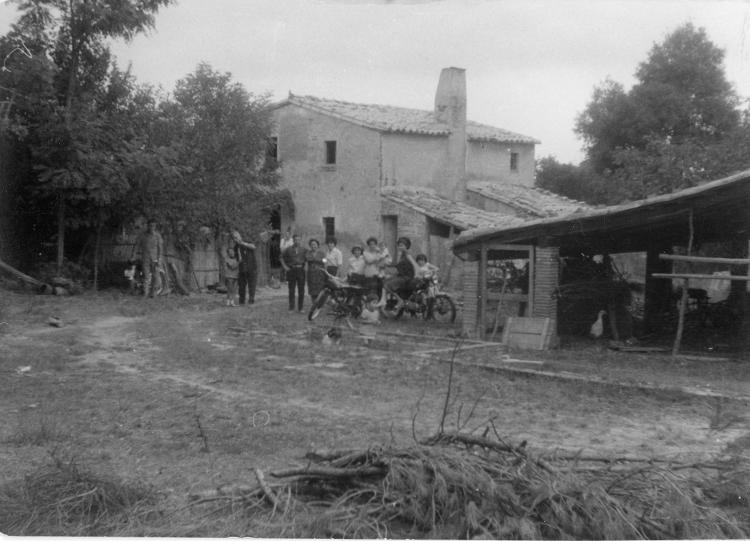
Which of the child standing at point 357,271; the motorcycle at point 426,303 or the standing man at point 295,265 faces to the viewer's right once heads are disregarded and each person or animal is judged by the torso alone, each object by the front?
the motorcycle

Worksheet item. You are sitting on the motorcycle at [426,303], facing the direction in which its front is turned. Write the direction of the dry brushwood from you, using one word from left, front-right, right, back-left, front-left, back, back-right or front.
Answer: right

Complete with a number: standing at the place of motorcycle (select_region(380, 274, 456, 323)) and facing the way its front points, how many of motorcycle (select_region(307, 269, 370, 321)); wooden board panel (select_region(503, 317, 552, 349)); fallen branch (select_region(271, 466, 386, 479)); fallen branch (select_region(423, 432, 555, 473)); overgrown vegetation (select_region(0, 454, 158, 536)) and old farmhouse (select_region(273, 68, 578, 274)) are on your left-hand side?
1

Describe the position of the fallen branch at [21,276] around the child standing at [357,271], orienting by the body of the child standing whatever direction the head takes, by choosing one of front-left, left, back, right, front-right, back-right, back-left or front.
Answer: right

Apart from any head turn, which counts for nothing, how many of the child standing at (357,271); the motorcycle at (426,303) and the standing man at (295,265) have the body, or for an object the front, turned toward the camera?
2

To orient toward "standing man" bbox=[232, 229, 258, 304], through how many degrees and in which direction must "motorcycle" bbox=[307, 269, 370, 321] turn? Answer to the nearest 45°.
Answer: approximately 45° to its right

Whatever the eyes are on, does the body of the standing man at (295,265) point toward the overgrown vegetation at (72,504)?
yes

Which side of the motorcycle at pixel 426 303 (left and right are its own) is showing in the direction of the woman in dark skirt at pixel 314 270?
back

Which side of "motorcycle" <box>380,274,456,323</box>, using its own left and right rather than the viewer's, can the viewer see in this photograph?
right

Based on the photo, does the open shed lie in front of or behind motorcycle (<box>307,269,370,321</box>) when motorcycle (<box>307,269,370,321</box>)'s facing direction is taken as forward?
behind

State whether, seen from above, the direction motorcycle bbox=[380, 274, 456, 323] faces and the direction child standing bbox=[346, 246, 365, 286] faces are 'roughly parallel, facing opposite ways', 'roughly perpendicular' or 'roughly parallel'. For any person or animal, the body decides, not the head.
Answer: roughly perpendicular

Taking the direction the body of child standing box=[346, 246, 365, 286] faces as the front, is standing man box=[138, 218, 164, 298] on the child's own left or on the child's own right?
on the child's own right

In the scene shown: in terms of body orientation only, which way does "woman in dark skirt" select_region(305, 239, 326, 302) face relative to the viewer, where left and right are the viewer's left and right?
facing the viewer

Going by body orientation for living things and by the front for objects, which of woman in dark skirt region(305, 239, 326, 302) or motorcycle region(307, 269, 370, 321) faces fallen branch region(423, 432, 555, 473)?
the woman in dark skirt

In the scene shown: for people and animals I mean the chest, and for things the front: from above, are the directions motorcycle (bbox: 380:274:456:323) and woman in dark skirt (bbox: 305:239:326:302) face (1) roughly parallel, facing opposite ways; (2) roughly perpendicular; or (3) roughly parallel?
roughly perpendicular

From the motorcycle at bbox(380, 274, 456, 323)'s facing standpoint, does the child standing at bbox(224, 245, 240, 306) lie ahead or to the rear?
to the rear
